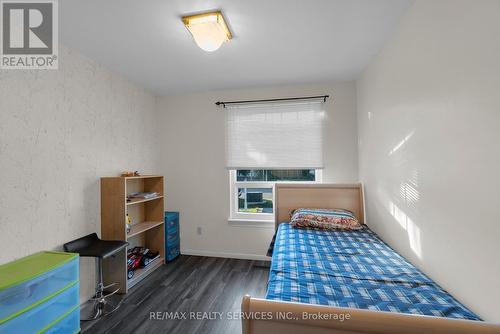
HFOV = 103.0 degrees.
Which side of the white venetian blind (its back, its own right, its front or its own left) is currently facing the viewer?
front

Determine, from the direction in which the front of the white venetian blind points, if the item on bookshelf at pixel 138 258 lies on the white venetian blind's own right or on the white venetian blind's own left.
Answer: on the white venetian blind's own right

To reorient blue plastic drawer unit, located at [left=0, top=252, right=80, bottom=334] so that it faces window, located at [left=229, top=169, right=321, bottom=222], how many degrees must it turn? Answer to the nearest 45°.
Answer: approximately 45° to its left

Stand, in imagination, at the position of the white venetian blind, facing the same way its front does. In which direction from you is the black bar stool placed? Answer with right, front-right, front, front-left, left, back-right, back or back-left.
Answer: front-right

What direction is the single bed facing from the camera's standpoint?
toward the camera

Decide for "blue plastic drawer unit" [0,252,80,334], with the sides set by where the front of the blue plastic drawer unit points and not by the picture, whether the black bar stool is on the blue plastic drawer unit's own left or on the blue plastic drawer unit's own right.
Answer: on the blue plastic drawer unit's own left

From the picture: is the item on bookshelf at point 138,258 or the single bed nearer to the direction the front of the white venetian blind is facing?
the single bed

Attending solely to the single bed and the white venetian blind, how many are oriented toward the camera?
2

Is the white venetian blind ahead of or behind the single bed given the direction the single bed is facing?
behind

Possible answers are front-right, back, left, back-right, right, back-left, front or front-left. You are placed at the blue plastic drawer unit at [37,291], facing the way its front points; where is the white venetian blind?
front-left

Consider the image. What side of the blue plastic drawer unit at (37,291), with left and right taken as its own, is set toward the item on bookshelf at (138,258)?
left
